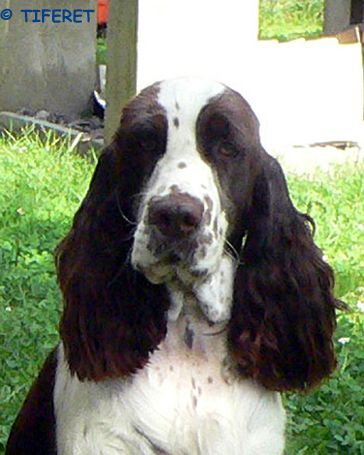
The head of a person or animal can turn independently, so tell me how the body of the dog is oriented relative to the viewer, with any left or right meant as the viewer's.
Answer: facing the viewer

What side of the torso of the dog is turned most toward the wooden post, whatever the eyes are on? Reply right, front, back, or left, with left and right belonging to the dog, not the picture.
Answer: back
